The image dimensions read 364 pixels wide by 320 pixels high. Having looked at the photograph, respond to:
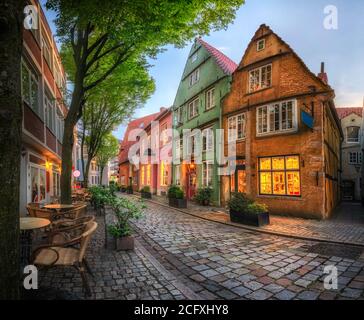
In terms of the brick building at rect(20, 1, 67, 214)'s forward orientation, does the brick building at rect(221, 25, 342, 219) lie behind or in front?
in front

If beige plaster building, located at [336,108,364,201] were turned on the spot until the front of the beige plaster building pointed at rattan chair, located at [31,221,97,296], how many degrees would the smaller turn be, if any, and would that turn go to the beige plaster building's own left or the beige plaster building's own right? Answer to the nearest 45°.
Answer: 0° — it already faces it

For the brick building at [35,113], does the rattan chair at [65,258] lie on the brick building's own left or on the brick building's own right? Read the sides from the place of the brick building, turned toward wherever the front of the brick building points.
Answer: on the brick building's own right

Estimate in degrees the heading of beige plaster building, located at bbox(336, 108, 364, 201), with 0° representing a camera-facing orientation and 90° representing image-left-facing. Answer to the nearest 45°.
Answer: approximately 0°

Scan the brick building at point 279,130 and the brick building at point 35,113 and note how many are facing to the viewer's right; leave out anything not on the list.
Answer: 1

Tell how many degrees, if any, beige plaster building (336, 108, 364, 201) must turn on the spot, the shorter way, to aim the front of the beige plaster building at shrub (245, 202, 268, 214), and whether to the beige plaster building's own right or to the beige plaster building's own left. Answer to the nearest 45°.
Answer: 0° — it already faces it

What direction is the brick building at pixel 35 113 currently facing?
to the viewer's right

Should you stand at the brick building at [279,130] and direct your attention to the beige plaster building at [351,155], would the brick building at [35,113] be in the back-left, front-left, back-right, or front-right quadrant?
back-left

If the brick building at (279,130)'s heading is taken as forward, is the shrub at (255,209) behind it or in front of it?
in front

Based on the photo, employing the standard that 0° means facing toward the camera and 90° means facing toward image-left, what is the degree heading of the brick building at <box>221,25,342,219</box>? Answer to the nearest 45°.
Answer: approximately 45°

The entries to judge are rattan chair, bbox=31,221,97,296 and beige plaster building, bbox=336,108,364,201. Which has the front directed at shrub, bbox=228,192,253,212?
the beige plaster building

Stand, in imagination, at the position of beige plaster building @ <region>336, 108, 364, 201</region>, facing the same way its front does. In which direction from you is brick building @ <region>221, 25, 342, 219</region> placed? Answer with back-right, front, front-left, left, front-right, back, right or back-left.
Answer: front

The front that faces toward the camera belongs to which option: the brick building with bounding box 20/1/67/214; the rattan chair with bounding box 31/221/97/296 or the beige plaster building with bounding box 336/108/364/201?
the beige plaster building with bounding box 336/108/364/201
